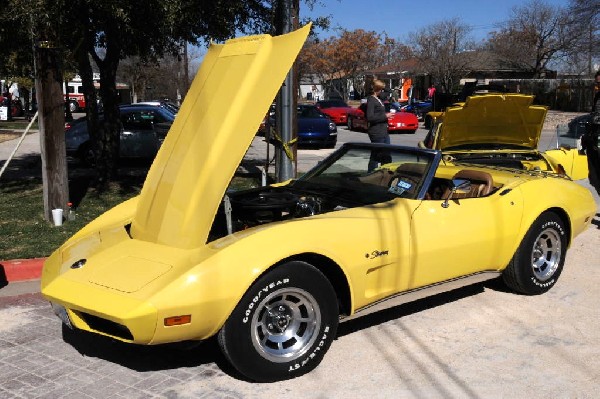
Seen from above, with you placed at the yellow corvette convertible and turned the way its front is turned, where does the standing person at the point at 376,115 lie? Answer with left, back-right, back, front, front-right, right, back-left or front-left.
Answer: back-right

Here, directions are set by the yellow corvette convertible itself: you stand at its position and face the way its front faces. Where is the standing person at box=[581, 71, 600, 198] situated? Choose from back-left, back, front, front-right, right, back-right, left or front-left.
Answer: back

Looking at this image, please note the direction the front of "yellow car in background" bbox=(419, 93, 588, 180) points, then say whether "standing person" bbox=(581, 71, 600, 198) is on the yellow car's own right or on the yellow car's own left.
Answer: on the yellow car's own left

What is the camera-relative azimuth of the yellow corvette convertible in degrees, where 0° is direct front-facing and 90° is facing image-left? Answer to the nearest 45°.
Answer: approximately 45°

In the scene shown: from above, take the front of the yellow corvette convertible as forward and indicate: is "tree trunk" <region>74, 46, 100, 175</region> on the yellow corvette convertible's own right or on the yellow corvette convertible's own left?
on the yellow corvette convertible's own right
